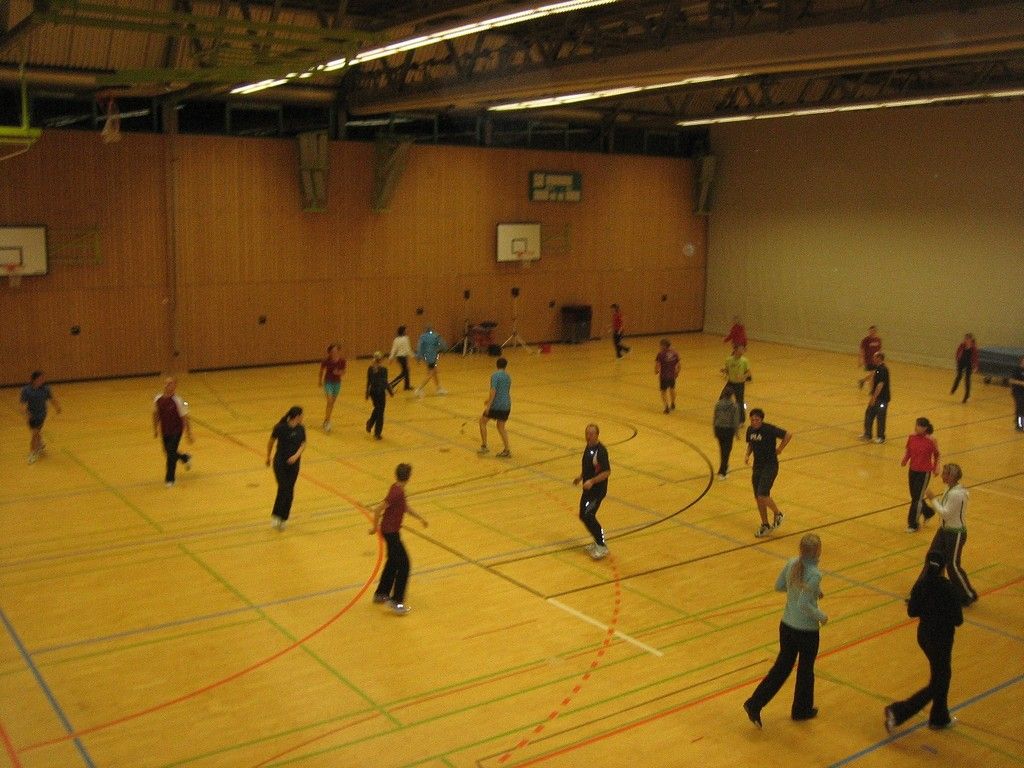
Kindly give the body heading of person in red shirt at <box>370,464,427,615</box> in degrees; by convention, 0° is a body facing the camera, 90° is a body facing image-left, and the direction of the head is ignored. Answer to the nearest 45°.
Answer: approximately 270°

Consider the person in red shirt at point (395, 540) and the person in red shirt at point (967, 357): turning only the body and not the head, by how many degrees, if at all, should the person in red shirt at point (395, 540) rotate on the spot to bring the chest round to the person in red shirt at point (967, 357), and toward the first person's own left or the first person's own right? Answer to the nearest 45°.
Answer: approximately 45° to the first person's own left

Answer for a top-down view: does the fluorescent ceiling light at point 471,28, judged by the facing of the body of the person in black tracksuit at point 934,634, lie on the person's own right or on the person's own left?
on the person's own left

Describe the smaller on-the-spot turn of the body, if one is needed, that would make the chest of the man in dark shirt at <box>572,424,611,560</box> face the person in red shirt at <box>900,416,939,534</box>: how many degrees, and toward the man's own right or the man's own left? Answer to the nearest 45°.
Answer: approximately 135° to the man's own left

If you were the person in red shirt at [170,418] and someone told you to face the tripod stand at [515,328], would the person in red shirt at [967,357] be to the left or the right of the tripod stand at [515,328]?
right

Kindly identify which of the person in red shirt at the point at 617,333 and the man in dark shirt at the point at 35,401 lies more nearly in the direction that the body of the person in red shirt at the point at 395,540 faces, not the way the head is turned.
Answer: the person in red shirt

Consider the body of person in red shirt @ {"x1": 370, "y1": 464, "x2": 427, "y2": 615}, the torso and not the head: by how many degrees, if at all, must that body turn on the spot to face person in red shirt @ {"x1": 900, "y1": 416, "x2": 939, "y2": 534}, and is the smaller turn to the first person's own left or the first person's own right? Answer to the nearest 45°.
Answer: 0° — they already face them

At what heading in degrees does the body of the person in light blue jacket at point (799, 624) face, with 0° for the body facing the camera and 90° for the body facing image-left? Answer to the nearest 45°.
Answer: approximately 225°

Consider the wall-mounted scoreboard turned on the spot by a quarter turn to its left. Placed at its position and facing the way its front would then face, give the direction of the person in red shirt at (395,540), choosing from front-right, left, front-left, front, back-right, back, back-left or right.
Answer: right

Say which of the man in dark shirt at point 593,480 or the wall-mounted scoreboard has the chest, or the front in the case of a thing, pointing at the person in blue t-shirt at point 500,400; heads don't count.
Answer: the wall-mounted scoreboard

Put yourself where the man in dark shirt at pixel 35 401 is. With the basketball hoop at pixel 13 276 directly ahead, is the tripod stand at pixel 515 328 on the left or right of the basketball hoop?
right

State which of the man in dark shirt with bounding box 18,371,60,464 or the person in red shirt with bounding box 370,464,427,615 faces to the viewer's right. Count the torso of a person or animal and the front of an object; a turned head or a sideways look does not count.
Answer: the person in red shirt

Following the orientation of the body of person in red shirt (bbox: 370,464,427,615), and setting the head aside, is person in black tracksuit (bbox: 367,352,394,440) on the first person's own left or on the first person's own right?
on the first person's own left
